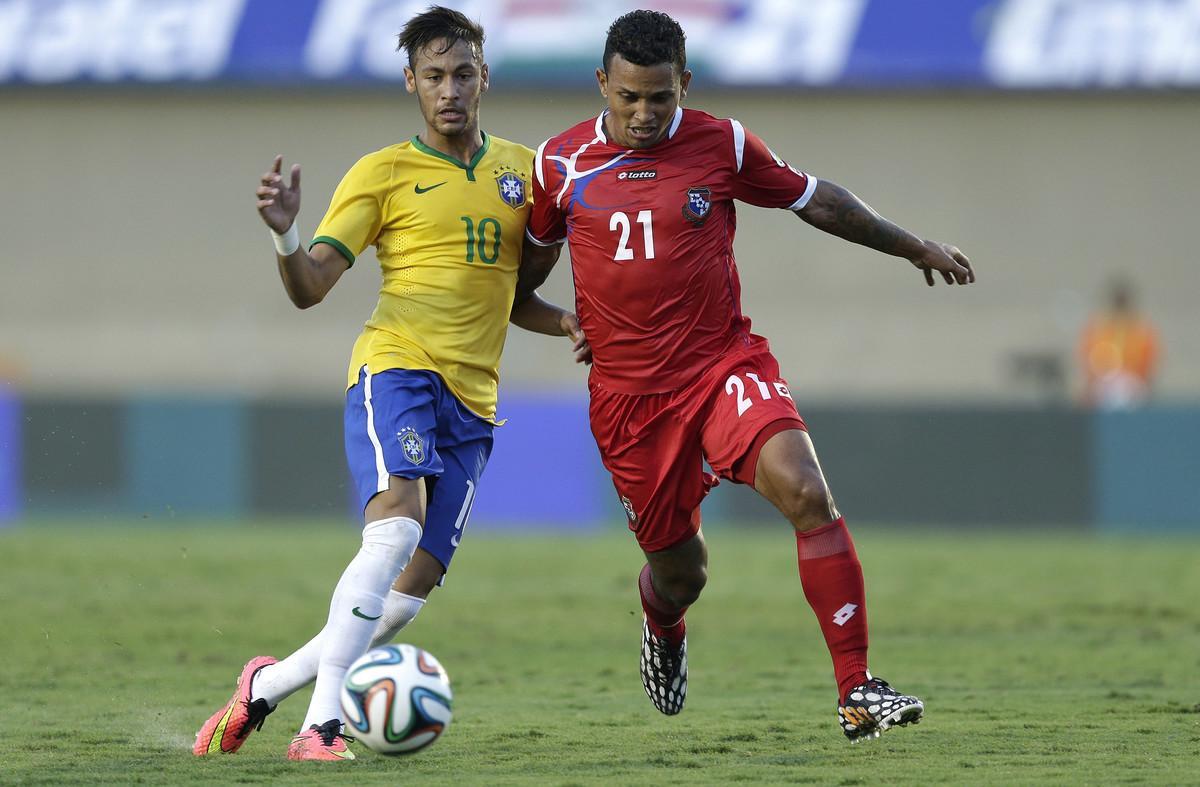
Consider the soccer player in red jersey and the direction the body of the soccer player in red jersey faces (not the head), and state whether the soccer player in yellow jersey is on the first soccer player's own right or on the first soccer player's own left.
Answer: on the first soccer player's own right

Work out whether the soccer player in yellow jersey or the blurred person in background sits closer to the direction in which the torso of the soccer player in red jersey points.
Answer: the soccer player in yellow jersey

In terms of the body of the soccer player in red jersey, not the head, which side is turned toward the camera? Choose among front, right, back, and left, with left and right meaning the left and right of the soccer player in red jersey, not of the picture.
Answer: front

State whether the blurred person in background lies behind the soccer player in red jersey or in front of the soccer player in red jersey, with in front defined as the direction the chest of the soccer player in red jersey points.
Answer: behind
